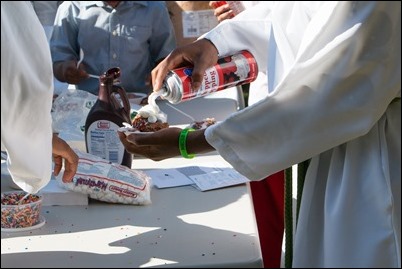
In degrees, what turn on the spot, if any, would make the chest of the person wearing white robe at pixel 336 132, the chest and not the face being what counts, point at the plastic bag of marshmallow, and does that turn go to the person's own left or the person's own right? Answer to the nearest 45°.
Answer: approximately 45° to the person's own right

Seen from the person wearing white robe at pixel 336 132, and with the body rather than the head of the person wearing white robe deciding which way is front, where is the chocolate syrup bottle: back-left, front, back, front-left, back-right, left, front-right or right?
front-right

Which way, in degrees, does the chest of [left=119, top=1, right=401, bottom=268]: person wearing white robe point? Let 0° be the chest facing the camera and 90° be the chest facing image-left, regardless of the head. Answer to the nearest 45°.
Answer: approximately 90°

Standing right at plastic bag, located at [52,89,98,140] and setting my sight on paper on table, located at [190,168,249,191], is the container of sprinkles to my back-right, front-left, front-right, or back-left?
front-right

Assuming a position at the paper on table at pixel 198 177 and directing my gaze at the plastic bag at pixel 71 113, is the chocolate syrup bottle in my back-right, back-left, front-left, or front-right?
front-left

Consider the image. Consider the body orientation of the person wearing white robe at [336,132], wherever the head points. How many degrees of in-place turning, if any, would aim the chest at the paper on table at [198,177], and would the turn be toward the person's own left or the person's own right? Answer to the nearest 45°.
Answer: approximately 45° to the person's own right

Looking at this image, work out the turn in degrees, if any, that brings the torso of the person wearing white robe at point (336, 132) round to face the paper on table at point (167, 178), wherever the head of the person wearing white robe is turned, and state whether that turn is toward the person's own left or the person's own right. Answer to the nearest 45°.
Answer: approximately 45° to the person's own right

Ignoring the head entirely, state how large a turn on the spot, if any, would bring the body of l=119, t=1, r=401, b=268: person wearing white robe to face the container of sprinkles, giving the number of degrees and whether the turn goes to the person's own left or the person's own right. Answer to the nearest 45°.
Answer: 0° — they already face it

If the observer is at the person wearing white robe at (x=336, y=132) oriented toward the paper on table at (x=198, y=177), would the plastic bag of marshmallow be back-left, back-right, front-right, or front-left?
front-left

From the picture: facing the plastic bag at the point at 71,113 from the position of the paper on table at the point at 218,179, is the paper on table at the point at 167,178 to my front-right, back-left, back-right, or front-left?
front-left
